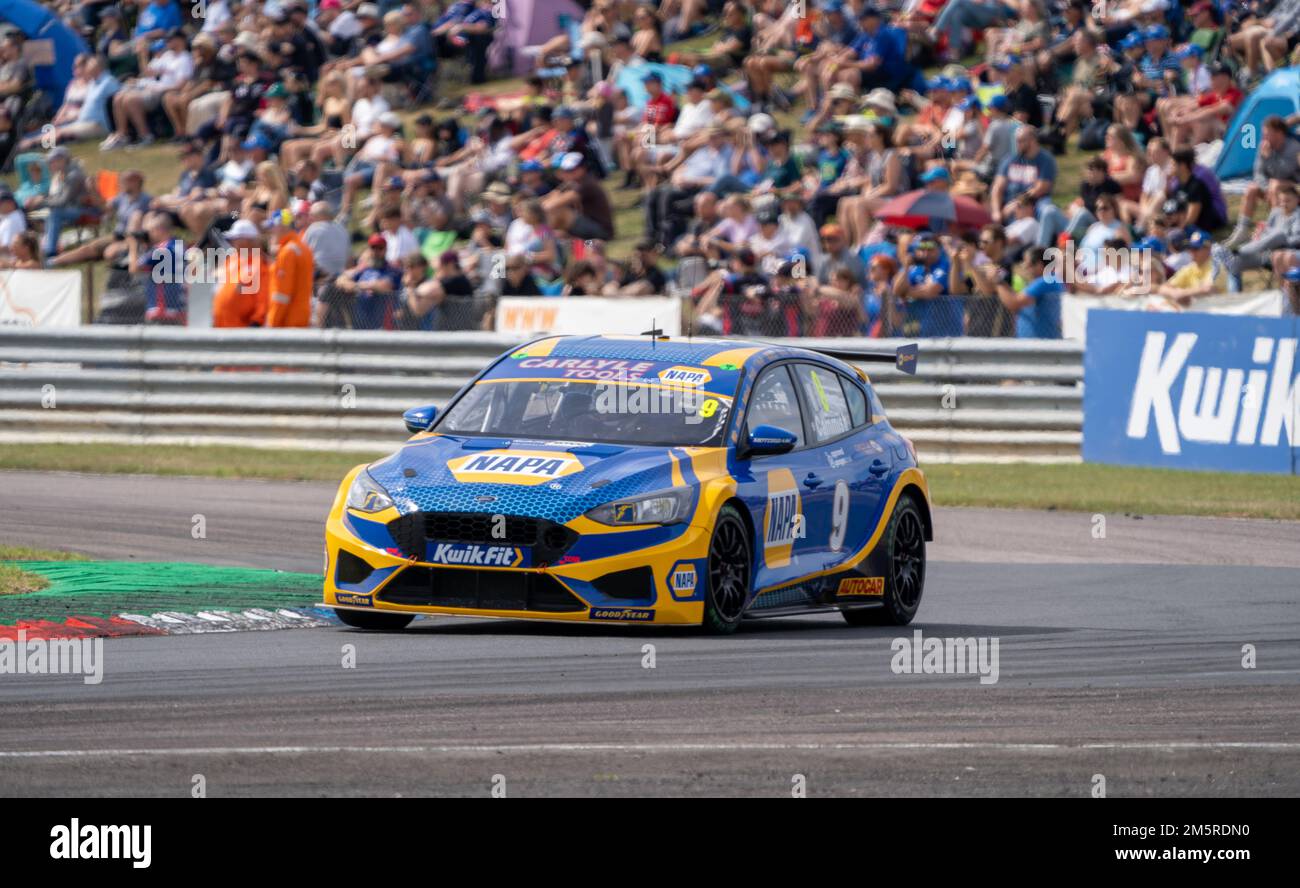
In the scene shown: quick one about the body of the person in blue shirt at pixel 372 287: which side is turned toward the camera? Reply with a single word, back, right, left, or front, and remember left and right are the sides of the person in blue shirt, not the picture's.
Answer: front

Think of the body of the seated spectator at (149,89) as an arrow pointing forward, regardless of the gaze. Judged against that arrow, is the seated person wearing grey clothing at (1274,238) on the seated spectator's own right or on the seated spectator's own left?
on the seated spectator's own left

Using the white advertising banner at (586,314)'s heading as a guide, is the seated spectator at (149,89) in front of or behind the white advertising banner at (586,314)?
behind

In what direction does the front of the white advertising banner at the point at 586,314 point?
toward the camera

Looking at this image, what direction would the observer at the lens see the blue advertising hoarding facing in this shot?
facing the viewer

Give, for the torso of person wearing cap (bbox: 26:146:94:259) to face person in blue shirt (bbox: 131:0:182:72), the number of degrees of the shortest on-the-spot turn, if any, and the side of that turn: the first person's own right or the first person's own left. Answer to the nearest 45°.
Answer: approximately 135° to the first person's own right

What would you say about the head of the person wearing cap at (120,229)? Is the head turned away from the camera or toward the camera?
toward the camera

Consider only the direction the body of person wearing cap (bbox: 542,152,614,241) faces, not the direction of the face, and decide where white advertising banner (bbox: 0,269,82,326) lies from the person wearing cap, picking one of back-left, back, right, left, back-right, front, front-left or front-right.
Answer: front-right

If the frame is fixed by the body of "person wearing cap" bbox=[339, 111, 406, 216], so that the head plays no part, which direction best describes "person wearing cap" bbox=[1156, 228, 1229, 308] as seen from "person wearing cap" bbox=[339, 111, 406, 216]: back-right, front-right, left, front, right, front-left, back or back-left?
left

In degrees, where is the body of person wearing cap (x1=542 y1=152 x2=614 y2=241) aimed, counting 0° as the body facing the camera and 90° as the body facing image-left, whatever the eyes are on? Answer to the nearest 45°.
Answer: approximately 45°

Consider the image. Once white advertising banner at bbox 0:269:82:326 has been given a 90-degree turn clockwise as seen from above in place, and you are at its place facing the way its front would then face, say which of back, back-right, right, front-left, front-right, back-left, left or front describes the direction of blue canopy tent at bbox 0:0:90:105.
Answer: right

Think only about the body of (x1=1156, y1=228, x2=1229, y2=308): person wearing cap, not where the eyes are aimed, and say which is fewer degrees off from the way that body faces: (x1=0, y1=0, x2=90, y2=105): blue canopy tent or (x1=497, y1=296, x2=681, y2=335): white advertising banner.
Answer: the white advertising banner

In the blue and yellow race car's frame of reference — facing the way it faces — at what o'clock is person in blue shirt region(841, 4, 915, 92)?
The person in blue shirt is roughly at 5 o'clock from the blue and yellow race car.

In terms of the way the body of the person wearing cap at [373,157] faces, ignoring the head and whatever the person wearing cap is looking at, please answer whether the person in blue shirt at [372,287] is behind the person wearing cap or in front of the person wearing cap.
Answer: in front

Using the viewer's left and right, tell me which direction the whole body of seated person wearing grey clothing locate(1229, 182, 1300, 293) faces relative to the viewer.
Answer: facing the viewer and to the left of the viewer

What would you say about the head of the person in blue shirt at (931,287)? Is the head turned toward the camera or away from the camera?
toward the camera

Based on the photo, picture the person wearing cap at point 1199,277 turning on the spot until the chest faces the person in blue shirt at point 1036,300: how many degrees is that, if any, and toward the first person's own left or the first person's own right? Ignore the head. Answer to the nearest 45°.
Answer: approximately 45° to the first person's own right
